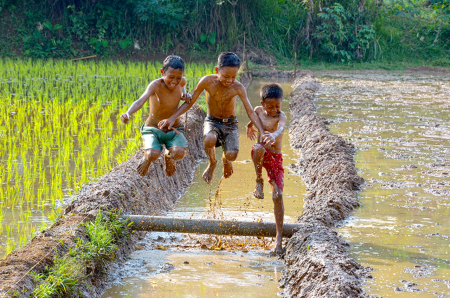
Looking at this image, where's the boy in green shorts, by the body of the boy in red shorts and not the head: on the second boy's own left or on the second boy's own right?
on the second boy's own right

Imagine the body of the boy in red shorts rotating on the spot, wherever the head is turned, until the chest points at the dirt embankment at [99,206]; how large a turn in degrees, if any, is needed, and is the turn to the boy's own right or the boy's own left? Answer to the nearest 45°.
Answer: approximately 90° to the boy's own right

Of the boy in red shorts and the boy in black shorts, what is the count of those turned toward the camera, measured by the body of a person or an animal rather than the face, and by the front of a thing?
2

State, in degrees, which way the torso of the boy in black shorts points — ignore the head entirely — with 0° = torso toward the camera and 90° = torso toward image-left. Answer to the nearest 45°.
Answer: approximately 0°

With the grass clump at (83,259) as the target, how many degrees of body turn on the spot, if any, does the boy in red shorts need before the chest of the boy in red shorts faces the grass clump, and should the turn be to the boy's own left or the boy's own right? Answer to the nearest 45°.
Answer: approximately 45° to the boy's own right

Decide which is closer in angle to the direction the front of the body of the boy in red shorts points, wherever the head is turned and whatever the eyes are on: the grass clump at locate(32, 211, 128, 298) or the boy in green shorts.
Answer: the grass clump

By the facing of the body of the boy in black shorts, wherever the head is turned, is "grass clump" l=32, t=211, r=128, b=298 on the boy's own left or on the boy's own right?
on the boy's own right

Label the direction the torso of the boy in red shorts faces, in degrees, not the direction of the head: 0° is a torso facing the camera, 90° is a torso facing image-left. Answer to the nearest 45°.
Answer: approximately 0°
